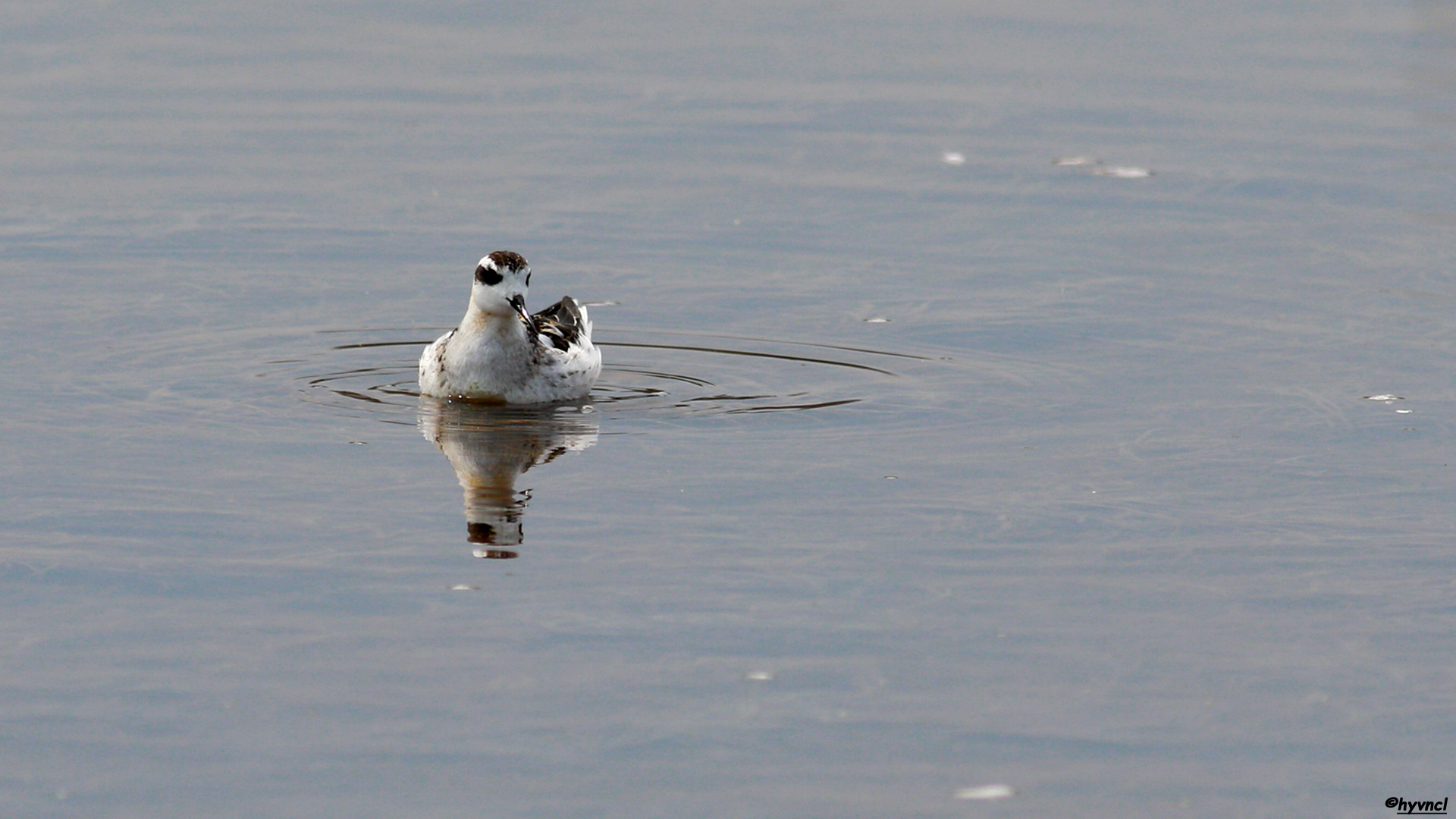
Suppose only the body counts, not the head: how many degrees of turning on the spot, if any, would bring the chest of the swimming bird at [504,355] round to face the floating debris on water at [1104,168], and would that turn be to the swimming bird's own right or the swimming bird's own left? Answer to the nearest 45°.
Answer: approximately 180°

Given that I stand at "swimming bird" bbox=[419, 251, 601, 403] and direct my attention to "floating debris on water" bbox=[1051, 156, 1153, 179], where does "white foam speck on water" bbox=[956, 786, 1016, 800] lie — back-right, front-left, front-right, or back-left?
back-right

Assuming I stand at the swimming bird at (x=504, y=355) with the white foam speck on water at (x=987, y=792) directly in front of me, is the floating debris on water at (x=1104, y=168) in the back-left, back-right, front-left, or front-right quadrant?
back-left

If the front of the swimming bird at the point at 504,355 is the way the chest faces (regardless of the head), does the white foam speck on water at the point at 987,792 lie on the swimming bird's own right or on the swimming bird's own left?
on the swimming bird's own left

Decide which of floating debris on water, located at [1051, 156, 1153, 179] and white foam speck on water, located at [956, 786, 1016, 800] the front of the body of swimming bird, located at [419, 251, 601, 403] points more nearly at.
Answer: the white foam speck on water

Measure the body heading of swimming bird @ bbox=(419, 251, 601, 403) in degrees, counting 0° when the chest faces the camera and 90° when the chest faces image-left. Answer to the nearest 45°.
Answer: approximately 45°
